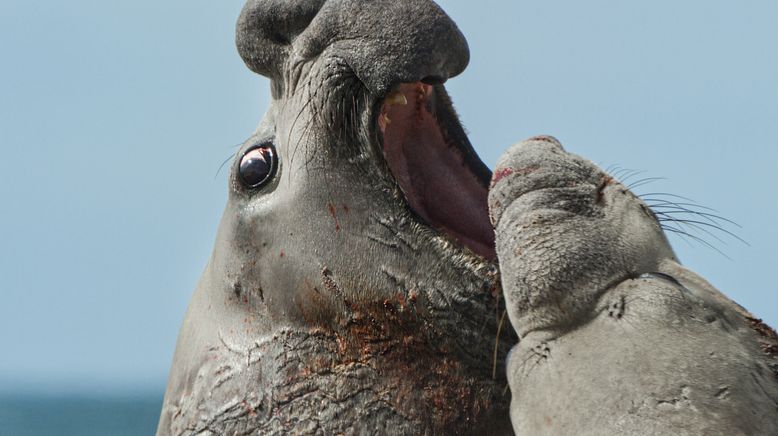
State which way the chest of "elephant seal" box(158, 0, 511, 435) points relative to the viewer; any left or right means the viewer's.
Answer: facing to the right of the viewer
